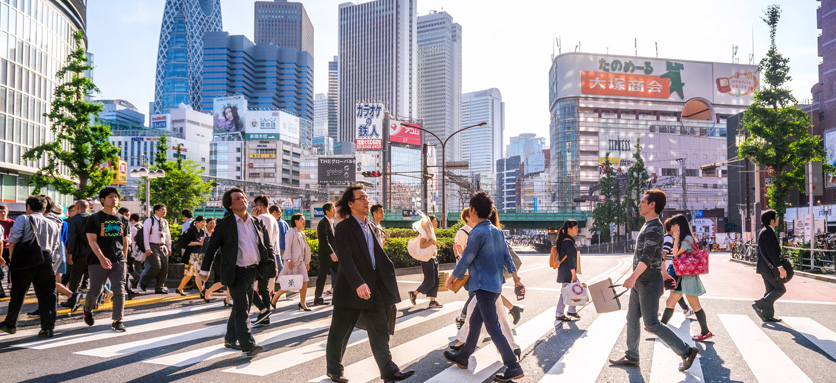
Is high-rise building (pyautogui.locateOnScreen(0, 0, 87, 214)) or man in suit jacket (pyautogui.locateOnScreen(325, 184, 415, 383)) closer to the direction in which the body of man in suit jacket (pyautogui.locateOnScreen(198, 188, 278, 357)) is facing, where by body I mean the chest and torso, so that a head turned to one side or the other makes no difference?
the man in suit jacket

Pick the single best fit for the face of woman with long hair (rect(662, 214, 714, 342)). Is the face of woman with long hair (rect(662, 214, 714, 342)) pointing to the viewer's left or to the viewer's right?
to the viewer's left

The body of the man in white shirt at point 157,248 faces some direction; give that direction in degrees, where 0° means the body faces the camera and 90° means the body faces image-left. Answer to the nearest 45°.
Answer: approximately 315°

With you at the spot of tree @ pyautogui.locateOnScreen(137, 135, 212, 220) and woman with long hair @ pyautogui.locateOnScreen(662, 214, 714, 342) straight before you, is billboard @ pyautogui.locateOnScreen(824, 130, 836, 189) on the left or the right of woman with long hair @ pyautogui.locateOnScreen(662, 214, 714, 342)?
left

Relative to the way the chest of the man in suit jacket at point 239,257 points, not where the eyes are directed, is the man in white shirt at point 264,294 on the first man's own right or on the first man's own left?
on the first man's own left
